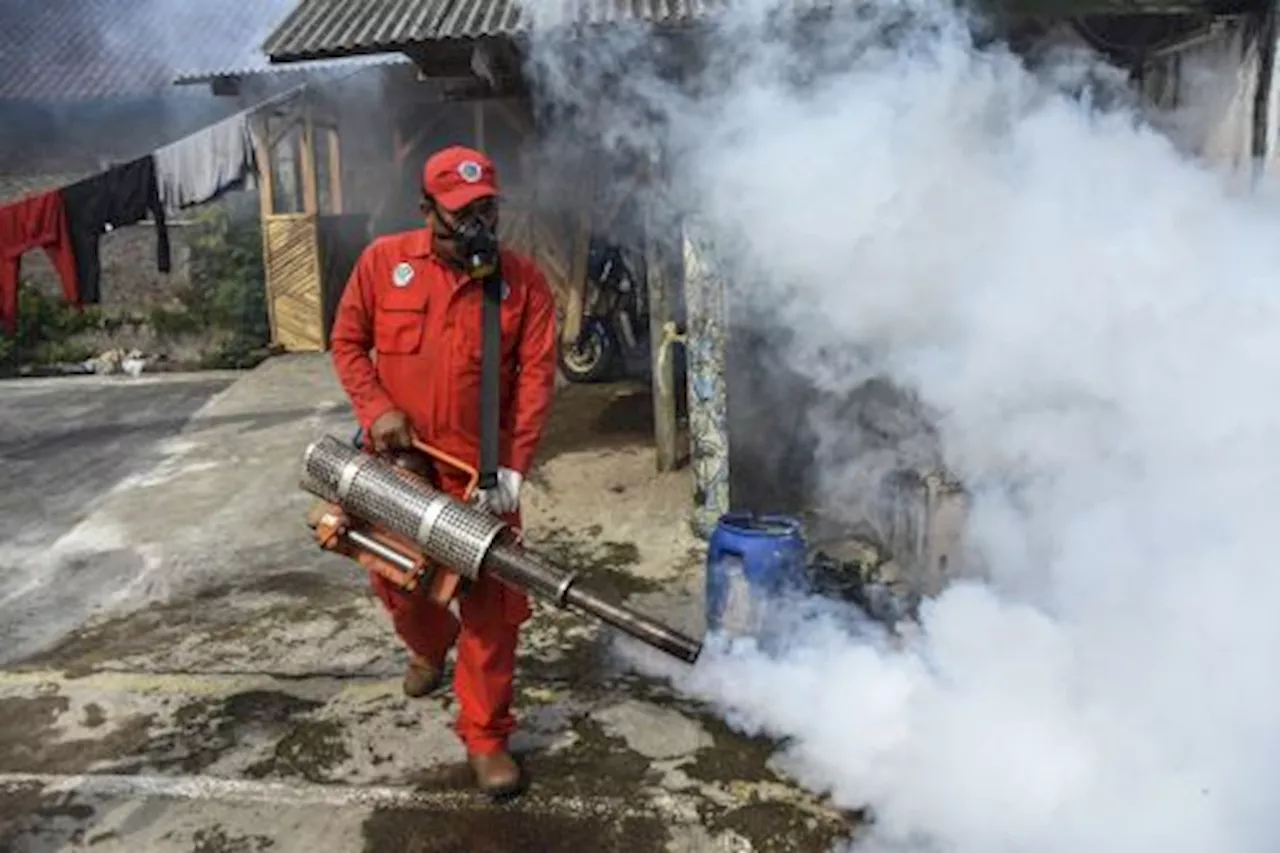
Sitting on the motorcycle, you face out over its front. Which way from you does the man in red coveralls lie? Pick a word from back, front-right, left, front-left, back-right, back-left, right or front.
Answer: front-left

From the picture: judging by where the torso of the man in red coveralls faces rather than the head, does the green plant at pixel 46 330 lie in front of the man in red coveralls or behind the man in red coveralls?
behind

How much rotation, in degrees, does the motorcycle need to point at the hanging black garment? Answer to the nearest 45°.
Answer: approximately 45° to its right

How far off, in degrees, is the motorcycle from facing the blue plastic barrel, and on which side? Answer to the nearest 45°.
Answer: approximately 45° to its left

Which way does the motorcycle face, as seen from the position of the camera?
facing the viewer and to the left of the viewer

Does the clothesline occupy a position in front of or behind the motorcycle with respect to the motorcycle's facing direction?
in front

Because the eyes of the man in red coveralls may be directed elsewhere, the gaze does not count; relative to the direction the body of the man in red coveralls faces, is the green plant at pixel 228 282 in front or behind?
behind

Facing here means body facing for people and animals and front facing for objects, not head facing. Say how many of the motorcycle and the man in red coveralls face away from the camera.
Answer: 0

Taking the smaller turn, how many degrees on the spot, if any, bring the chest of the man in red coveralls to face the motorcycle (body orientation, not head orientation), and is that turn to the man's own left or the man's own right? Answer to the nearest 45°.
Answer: approximately 135° to the man's own left

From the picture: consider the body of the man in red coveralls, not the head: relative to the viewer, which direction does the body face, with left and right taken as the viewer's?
facing the viewer and to the right of the viewer

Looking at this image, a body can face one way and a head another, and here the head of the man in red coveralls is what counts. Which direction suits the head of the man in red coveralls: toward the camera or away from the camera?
toward the camera
